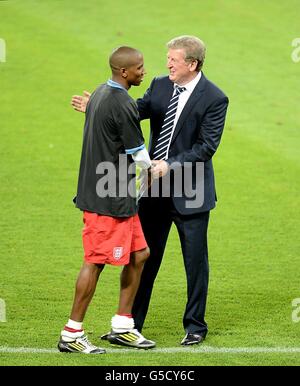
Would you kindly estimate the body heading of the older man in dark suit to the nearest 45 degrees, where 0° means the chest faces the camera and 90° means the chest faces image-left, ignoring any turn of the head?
approximately 45°

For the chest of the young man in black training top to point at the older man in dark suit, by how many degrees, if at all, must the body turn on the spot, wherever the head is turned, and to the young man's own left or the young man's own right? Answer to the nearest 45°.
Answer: approximately 45° to the young man's own left

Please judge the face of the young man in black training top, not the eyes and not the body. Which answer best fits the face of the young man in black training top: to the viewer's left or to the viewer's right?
to the viewer's right

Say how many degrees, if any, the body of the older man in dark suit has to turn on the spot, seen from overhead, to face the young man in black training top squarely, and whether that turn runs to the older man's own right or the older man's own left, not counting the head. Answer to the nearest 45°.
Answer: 0° — they already face them

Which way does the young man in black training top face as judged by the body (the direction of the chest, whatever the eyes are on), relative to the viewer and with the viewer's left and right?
facing to the right of the viewer

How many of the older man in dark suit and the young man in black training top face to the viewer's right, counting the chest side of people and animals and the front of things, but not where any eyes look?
1
